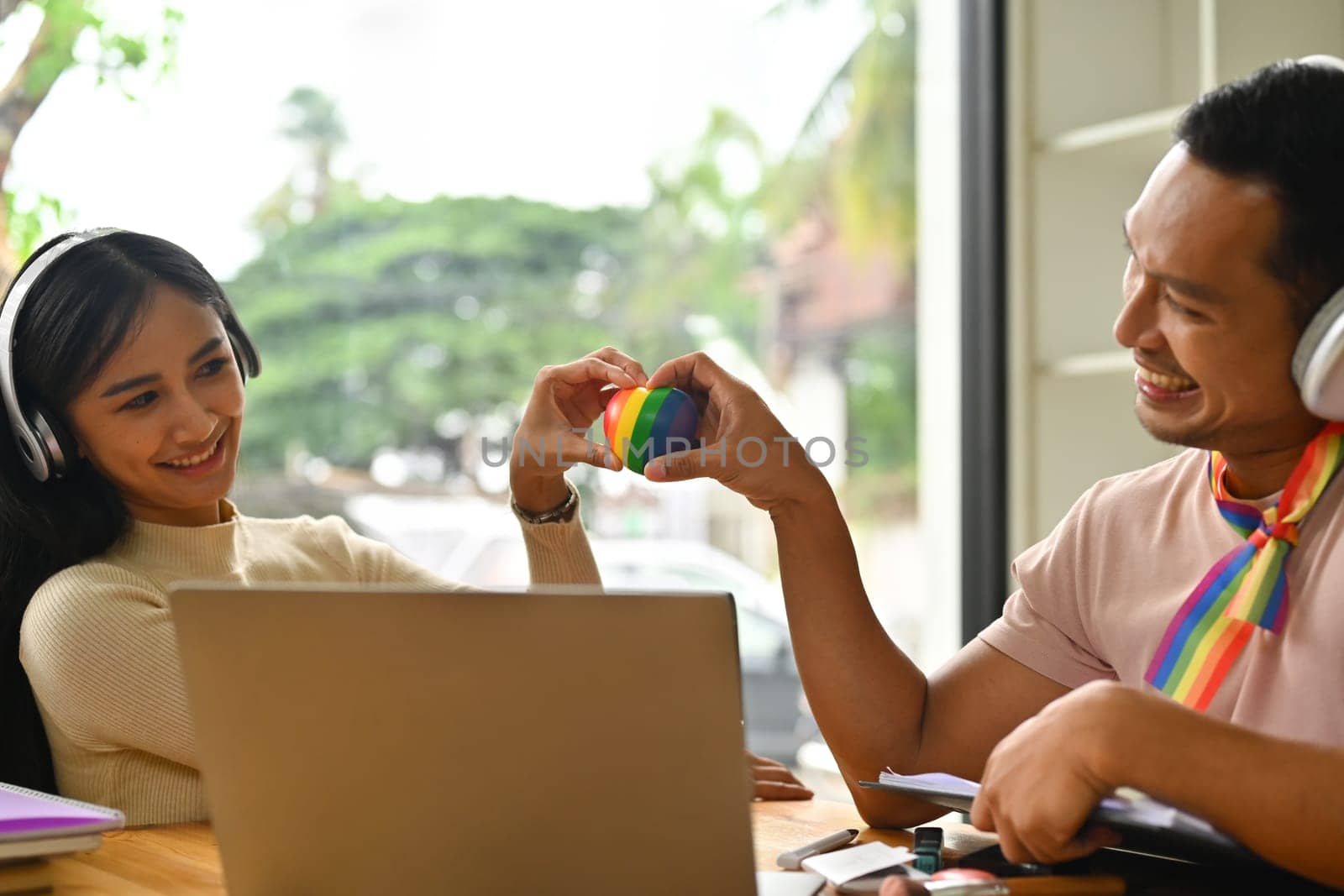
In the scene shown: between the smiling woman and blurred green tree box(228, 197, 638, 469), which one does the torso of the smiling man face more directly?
the smiling woman

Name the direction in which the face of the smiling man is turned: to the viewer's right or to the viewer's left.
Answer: to the viewer's left

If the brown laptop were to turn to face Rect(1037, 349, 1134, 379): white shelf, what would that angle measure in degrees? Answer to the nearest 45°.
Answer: approximately 45° to its right

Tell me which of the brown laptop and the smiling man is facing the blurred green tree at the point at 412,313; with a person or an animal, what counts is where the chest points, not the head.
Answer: the brown laptop

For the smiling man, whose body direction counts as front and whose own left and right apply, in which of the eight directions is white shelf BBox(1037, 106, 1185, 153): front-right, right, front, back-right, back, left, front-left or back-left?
back-right

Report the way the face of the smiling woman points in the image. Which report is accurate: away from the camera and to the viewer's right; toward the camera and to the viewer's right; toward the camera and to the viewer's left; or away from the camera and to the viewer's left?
toward the camera and to the viewer's right

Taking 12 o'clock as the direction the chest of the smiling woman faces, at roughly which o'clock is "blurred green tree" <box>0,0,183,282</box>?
The blurred green tree is roughly at 7 o'clock from the smiling woman.

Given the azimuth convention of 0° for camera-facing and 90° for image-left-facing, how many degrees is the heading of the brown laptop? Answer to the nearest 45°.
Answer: approximately 180°

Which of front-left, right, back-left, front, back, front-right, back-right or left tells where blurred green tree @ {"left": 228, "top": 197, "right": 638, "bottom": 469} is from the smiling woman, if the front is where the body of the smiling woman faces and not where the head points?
back-left

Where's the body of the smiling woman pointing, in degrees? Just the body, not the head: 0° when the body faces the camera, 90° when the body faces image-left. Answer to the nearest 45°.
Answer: approximately 315°

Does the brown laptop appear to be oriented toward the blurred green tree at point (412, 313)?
yes
